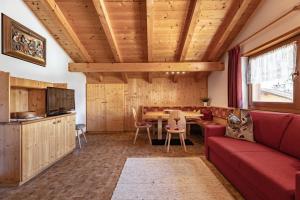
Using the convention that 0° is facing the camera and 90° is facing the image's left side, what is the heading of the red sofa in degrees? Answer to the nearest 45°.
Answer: approximately 45°

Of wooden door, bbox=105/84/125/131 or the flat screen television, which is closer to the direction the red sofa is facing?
the flat screen television

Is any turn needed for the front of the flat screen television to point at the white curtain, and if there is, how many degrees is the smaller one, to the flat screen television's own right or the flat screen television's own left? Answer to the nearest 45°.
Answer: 0° — it already faces it

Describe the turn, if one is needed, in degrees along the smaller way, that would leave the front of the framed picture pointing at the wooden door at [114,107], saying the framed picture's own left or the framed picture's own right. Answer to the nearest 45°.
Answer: approximately 90° to the framed picture's own left

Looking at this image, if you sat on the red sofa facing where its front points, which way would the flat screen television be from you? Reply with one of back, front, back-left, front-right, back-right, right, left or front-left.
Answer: front-right

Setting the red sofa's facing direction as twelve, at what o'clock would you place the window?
The window is roughly at 5 o'clock from the red sofa.

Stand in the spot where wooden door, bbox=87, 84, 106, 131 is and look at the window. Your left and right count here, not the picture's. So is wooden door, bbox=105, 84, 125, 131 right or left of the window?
left

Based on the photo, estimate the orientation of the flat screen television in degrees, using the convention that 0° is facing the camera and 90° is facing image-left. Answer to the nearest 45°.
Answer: approximately 315°

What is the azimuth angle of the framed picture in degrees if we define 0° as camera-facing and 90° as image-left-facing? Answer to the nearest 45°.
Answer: approximately 315°

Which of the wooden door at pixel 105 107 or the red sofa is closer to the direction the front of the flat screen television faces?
the red sofa

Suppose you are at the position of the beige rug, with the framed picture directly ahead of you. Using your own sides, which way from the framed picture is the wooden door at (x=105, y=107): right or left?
right

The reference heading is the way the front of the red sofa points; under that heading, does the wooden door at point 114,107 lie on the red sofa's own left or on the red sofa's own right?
on the red sofa's own right

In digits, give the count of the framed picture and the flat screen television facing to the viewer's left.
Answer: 0

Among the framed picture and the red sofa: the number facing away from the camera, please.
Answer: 0

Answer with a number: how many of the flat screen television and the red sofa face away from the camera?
0

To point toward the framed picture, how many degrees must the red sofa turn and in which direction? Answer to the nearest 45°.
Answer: approximately 45° to its right

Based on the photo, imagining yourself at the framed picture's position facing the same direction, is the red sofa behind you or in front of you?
in front

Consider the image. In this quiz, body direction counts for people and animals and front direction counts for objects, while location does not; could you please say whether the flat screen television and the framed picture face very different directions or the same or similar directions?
same or similar directions
